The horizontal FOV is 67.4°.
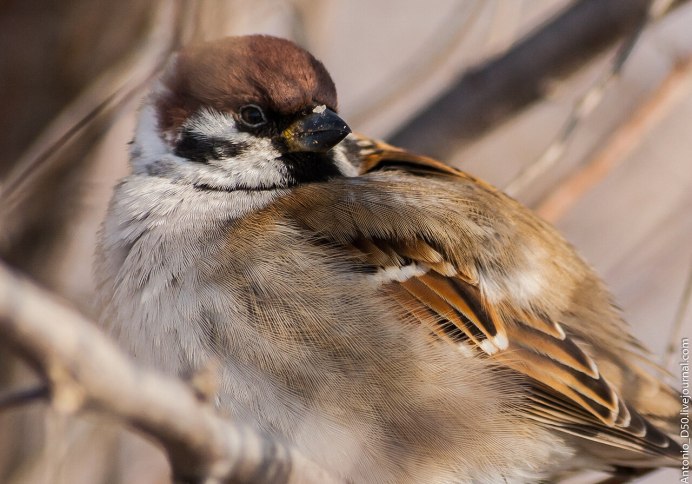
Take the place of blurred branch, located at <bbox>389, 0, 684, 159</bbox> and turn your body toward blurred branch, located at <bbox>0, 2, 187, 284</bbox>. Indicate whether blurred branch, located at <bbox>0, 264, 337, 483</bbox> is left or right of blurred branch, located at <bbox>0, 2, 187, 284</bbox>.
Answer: left

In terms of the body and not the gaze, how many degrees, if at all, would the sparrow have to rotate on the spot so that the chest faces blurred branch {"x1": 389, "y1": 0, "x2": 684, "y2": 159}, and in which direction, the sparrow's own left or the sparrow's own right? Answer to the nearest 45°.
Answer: approximately 135° to the sparrow's own right

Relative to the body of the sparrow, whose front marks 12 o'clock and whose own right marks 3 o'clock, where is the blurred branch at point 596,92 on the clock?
The blurred branch is roughly at 5 o'clock from the sparrow.

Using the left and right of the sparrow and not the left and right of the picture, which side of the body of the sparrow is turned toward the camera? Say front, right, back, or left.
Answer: left
